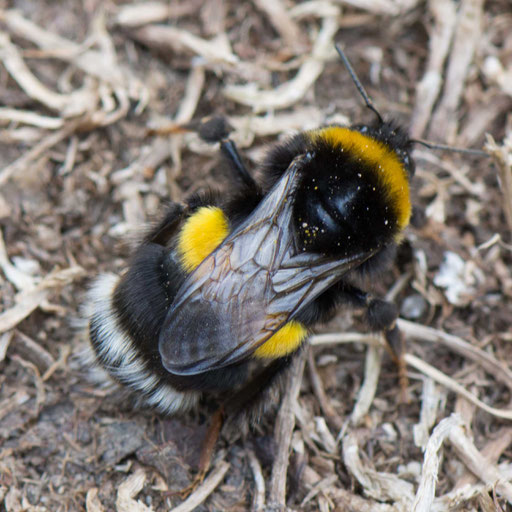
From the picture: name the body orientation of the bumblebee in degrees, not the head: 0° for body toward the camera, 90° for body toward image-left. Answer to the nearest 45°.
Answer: approximately 225°
